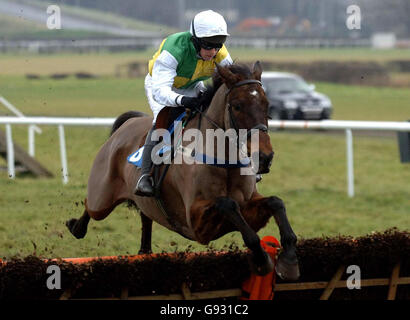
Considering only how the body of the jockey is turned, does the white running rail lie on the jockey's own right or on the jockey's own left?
on the jockey's own left

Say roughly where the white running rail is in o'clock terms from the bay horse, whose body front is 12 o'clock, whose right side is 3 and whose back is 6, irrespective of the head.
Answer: The white running rail is roughly at 8 o'clock from the bay horse.

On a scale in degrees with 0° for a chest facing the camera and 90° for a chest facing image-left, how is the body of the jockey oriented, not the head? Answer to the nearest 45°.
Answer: approximately 315°

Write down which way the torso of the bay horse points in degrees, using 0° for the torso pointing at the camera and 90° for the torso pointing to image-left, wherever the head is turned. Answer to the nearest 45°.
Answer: approximately 315°
